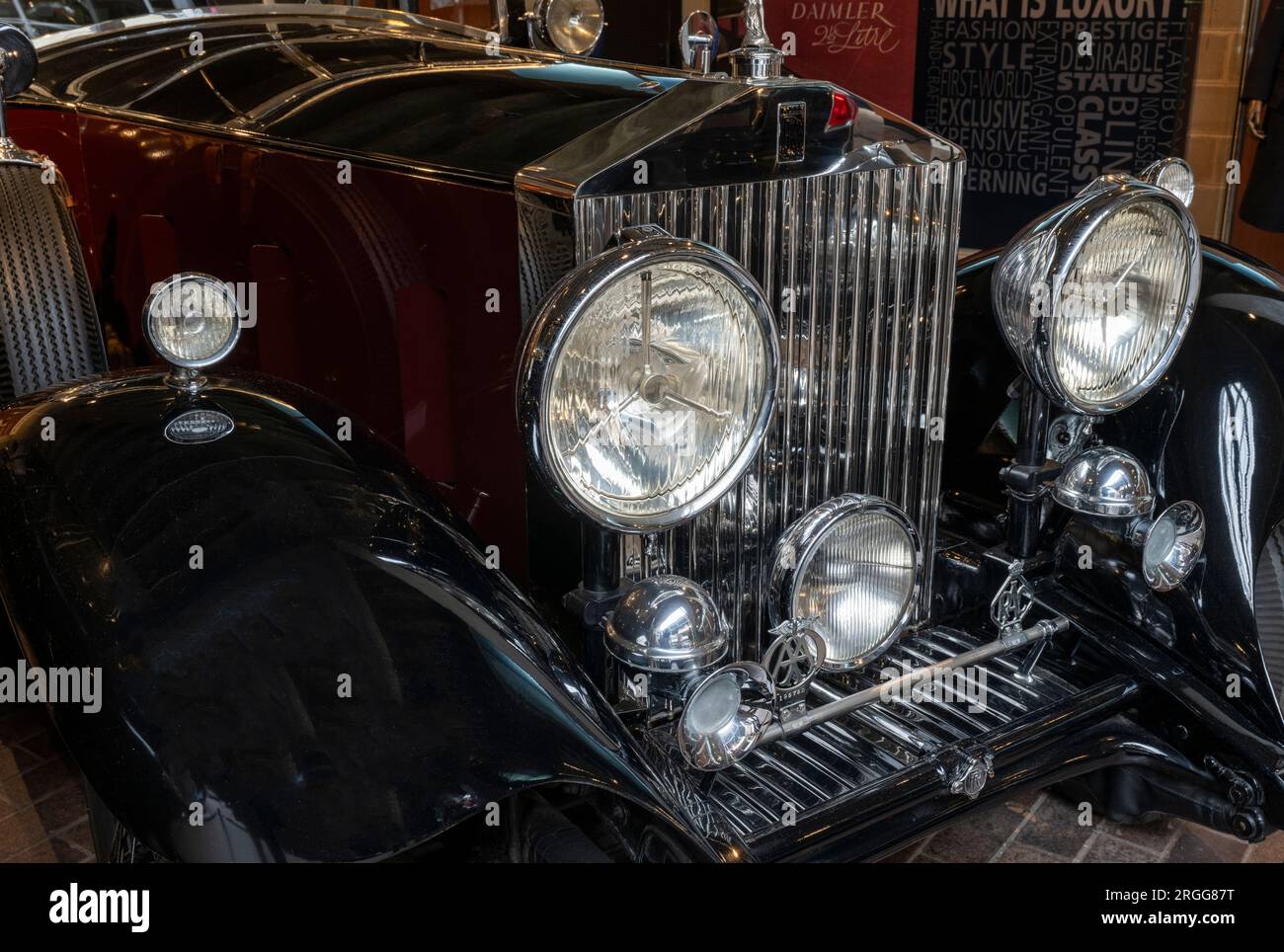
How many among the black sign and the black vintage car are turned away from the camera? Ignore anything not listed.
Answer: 0

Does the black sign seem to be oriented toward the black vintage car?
yes

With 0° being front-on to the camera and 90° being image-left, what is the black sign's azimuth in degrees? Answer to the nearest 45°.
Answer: approximately 0°

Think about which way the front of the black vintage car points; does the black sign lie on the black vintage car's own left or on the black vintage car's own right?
on the black vintage car's own left

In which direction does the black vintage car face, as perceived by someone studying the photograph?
facing the viewer and to the right of the viewer
